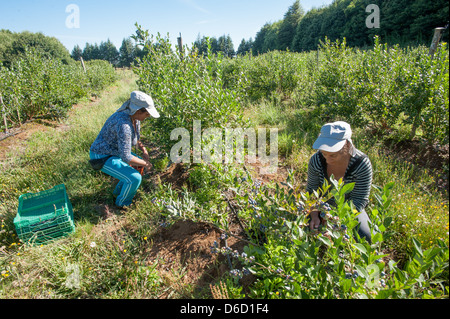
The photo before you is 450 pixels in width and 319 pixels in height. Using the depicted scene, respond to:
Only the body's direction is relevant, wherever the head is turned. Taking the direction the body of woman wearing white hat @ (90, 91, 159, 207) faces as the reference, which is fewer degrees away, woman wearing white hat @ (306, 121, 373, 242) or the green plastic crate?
the woman wearing white hat

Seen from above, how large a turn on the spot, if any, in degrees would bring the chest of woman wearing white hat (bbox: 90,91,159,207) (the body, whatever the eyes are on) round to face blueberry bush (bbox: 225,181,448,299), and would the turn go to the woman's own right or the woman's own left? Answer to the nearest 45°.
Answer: approximately 90° to the woman's own right

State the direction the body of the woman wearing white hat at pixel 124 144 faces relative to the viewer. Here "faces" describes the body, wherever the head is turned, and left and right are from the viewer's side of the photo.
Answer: facing to the right of the viewer

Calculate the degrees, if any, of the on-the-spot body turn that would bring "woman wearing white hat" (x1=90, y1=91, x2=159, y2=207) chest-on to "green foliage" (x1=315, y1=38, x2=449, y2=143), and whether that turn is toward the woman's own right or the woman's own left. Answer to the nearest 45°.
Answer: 0° — they already face it

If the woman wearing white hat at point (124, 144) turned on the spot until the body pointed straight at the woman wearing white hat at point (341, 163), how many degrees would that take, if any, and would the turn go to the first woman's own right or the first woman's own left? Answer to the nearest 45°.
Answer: approximately 45° to the first woman's own right

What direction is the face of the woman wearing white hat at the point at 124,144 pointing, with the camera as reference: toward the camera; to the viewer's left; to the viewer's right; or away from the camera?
to the viewer's right

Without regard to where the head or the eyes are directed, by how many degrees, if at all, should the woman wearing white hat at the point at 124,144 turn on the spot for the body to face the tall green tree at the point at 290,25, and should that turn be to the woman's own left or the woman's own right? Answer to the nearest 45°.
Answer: approximately 45° to the woman's own left

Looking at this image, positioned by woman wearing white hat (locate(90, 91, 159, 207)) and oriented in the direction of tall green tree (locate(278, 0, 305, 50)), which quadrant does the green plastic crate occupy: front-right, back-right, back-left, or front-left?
back-left
